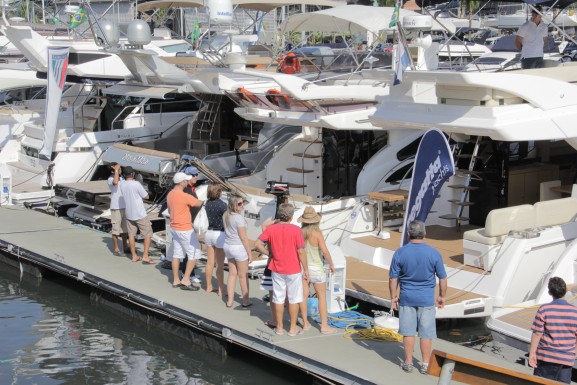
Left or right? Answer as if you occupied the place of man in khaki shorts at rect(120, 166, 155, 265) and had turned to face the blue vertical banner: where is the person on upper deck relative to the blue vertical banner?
left

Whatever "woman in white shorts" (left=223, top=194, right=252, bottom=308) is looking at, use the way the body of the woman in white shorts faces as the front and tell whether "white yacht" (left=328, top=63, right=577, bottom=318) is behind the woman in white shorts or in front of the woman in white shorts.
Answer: in front

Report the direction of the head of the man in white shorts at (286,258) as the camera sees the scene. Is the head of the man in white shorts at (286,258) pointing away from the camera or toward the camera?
away from the camera

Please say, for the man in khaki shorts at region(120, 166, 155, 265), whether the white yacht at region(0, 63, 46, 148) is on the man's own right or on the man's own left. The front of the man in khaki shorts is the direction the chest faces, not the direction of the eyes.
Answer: on the man's own left

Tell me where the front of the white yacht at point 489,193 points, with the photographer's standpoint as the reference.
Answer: facing away from the viewer and to the right of the viewer

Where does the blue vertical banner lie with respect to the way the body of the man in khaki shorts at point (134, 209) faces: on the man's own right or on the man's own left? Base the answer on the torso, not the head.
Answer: on the man's own right

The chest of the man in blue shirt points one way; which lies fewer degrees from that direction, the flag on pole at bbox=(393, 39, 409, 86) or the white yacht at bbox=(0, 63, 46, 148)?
the flag on pole

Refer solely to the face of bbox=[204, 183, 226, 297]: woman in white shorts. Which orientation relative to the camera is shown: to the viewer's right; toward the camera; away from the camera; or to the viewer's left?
away from the camera

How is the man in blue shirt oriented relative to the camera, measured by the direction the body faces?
away from the camera

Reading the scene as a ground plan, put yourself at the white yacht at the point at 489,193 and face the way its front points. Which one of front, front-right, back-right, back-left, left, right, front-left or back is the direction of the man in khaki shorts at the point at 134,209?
back-left

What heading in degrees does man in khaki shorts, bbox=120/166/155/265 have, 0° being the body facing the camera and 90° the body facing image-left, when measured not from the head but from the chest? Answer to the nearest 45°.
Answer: approximately 225°

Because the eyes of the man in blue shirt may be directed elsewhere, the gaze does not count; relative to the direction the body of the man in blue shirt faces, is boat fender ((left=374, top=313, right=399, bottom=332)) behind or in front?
in front
